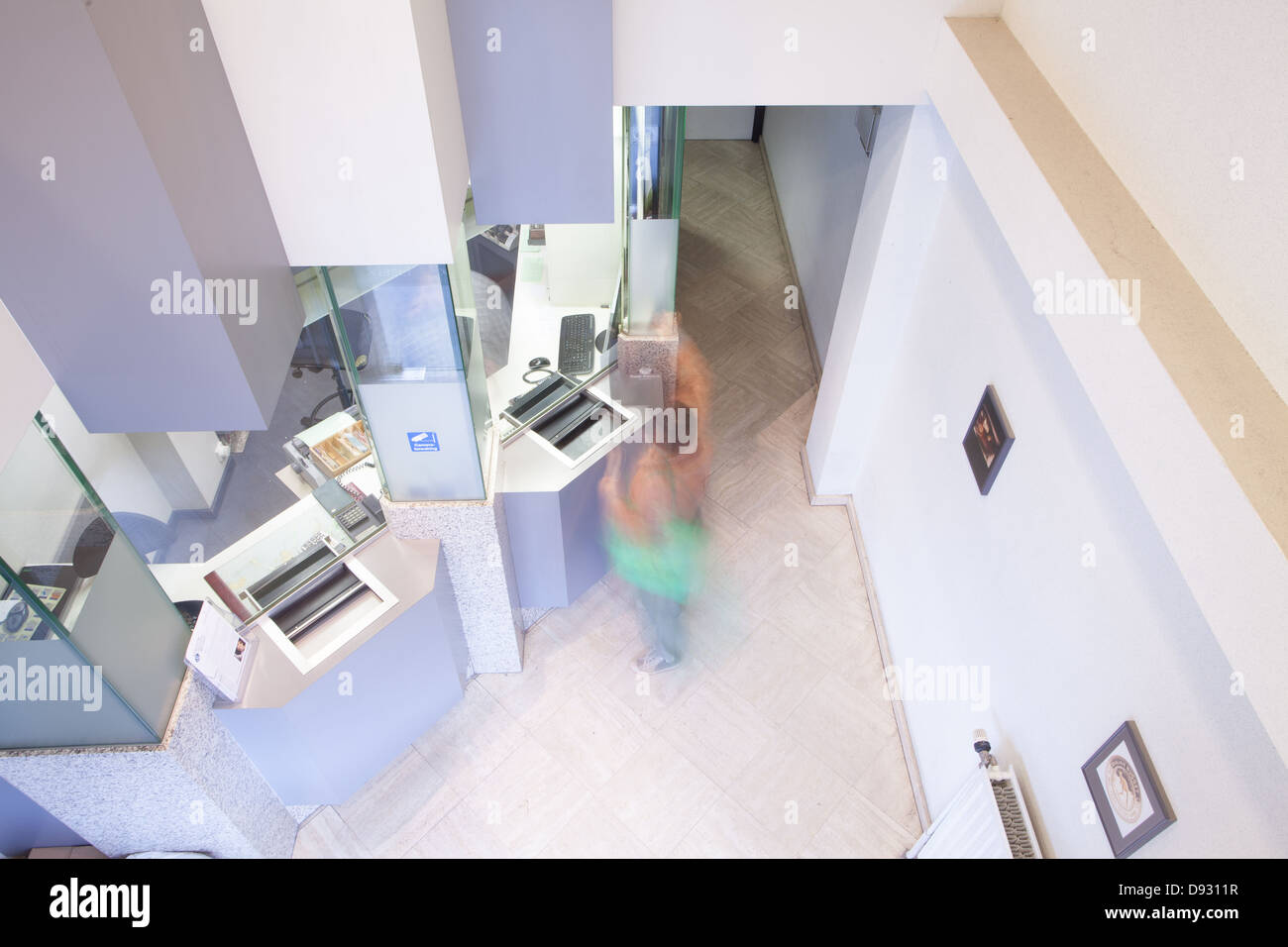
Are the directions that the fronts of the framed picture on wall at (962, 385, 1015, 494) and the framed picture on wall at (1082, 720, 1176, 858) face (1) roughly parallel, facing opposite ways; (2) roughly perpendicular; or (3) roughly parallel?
roughly parallel

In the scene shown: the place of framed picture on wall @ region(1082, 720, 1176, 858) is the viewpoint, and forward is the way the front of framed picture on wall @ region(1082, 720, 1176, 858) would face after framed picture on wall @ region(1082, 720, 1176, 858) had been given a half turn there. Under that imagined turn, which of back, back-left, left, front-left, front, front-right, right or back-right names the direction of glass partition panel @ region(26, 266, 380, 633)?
back-left

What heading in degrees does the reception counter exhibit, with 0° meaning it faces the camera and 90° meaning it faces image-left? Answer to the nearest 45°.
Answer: approximately 315°

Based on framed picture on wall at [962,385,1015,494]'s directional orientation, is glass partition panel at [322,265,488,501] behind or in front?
in front

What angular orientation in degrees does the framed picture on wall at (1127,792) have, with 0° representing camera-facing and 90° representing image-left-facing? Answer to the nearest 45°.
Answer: approximately 45°

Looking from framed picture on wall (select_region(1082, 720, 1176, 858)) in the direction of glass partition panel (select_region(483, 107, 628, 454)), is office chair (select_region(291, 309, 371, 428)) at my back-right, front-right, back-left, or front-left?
front-left

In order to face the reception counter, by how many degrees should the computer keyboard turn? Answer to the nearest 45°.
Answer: approximately 45° to its left

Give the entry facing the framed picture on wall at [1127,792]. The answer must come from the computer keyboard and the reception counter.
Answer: the reception counter

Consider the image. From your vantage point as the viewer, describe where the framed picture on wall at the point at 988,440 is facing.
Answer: facing the viewer and to the left of the viewer

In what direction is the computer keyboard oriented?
to the viewer's left
